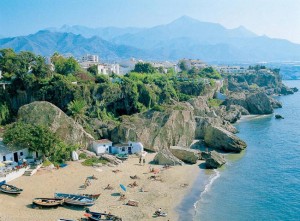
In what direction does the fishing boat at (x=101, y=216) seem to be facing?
to the viewer's left

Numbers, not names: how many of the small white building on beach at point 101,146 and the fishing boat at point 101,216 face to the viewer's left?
1

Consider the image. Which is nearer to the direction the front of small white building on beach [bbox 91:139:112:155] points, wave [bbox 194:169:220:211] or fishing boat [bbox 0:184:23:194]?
the wave

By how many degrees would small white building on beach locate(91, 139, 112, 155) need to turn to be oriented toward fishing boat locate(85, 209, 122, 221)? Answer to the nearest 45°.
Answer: approximately 45° to its right

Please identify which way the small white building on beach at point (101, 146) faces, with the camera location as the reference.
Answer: facing the viewer and to the right of the viewer

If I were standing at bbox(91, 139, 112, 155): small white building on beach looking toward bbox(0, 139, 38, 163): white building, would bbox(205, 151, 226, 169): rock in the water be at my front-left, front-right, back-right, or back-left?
back-left

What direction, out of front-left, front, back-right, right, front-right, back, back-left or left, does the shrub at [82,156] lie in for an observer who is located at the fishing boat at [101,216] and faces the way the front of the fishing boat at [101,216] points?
right

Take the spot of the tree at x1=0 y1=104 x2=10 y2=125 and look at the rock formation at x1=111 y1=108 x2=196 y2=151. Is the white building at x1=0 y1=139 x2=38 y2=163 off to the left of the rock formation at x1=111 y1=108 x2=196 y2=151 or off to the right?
right

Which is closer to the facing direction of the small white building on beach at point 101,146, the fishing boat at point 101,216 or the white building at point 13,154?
the fishing boat
